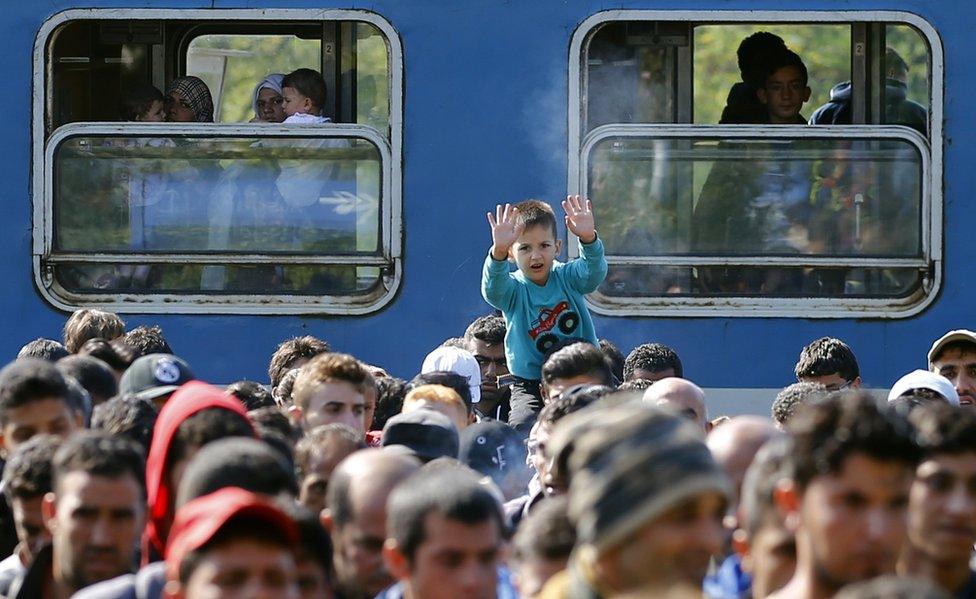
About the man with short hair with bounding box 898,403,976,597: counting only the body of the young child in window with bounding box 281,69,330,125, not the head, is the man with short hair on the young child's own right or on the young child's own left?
on the young child's own left

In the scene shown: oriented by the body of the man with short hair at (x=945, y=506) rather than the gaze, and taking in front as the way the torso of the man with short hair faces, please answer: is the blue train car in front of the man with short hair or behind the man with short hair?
behind

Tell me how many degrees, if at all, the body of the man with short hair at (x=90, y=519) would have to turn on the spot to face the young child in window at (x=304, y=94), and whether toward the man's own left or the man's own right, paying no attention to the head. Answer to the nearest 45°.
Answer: approximately 135° to the man's own left

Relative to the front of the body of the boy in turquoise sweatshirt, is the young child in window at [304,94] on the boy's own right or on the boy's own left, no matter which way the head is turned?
on the boy's own right

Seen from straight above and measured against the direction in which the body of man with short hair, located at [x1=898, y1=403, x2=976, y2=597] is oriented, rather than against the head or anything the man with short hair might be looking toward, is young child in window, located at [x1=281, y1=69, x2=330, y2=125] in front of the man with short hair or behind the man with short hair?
behind

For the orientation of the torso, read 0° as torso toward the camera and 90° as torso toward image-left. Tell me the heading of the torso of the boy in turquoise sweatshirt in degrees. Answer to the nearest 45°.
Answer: approximately 0°

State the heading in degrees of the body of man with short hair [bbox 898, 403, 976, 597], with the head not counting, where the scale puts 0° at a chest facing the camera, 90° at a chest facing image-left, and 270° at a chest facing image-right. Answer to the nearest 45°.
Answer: approximately 315°

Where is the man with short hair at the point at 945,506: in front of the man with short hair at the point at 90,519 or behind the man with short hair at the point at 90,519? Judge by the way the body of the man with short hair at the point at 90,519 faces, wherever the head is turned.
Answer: in front
